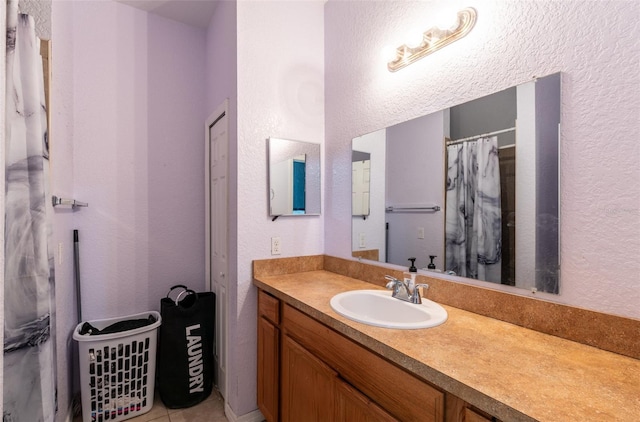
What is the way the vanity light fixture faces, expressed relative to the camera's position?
facing the viewer and to the left of the viewer

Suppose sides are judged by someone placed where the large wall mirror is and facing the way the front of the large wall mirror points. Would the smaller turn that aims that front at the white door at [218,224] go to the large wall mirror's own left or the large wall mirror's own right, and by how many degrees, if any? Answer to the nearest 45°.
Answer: approximately 45° to the large wall mirror's own right

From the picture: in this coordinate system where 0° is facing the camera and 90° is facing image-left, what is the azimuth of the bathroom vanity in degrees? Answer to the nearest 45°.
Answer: approximately 45°

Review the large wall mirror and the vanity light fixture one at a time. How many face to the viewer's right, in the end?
0

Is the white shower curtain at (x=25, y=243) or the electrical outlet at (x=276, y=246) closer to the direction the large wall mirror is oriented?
the white shower curtain

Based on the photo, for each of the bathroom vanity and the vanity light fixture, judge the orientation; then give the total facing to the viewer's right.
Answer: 0

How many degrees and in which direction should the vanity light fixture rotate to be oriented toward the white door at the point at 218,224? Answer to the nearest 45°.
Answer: approximately 45° to its right

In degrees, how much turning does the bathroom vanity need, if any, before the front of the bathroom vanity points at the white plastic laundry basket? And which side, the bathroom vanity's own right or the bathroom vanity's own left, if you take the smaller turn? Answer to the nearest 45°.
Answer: approximately 45° to the bathroom vanity's own right

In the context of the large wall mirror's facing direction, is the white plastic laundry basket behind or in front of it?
in front

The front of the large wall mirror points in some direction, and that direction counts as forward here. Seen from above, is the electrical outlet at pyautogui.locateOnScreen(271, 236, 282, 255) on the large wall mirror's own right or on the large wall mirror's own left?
on the large wall mirror's own right
